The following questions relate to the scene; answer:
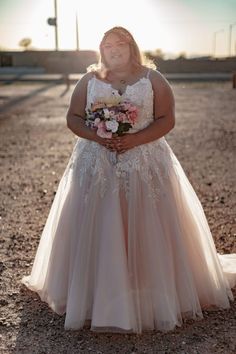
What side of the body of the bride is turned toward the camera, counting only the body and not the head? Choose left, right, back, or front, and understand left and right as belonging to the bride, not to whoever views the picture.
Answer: front

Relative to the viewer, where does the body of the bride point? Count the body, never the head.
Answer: toward the camera
